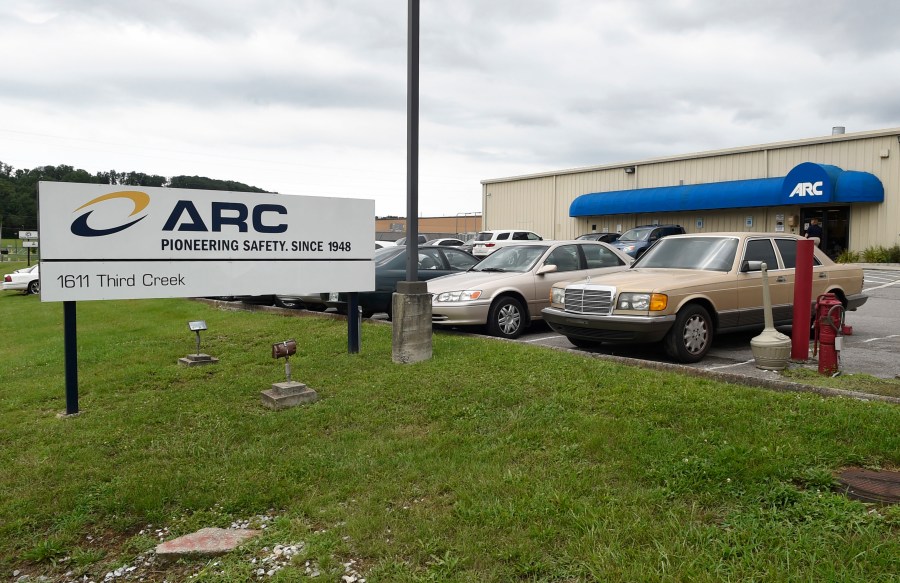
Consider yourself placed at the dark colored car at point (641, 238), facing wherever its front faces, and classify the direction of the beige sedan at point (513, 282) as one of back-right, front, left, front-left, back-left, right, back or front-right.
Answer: front-left

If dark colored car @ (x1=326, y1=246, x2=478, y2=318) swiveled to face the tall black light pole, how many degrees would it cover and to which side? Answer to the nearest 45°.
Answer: approximately 45° to its left

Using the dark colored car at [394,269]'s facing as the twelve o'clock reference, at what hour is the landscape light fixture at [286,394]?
The landscape light fixture is roughly at 11 o'clock from the dark colored car.

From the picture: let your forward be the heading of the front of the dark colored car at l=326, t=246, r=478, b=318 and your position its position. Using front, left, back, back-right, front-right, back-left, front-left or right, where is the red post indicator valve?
left

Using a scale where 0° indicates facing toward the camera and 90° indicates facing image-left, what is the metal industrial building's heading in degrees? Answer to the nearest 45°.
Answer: approximately 45°

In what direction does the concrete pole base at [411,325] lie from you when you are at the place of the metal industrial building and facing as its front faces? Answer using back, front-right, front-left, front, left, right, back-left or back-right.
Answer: front-left

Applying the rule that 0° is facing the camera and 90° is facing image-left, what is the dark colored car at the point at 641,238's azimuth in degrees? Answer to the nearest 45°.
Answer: approximately 45°

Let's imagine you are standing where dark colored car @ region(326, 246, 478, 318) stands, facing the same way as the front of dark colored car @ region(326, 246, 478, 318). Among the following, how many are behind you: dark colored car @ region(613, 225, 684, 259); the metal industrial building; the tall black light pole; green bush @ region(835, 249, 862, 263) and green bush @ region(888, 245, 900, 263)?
4

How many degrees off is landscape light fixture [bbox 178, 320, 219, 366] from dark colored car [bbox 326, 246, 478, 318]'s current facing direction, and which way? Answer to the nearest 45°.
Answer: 0° — it already faces it

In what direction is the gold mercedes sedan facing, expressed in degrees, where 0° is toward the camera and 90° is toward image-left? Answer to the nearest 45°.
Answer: approximately 45°

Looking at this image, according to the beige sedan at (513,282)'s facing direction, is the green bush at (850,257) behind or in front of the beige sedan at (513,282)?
behind
